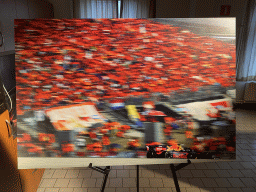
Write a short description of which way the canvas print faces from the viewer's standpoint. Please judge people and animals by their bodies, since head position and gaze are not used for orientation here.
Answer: facing the viewer
